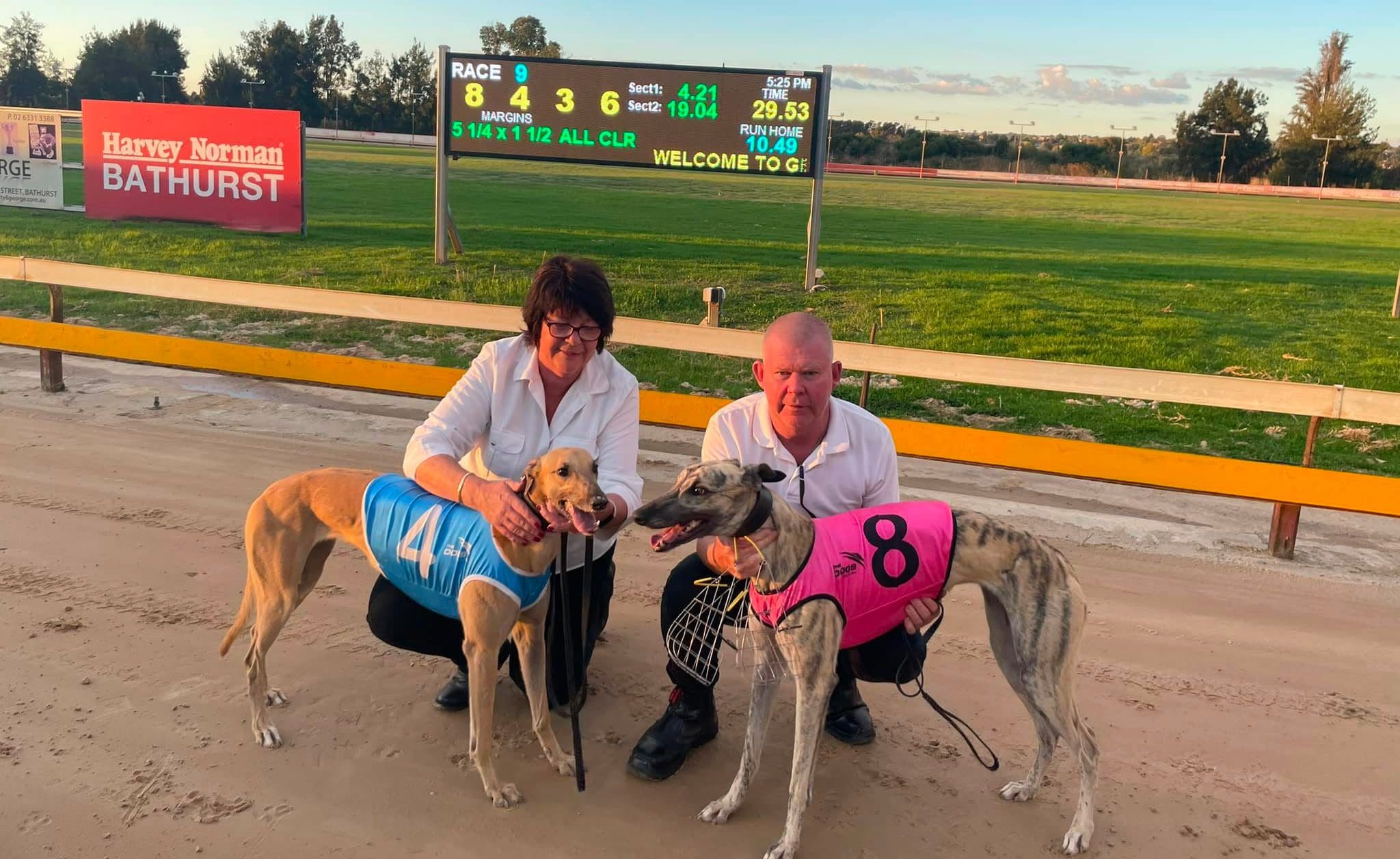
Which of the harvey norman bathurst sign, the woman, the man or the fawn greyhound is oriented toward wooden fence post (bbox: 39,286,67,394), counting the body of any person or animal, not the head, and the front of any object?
the harvey norman bathurst sign

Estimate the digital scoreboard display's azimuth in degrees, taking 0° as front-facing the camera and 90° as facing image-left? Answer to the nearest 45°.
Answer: approximately 0°

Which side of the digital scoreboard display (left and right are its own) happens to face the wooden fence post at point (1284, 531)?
front

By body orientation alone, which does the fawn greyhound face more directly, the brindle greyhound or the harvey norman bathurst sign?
the brindle greyhound

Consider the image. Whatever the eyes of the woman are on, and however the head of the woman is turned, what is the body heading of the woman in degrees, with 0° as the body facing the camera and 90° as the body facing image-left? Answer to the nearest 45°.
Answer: approximately 0°

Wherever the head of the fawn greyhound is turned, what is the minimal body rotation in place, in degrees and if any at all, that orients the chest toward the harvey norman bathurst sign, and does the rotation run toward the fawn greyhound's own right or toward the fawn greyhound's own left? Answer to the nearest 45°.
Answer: approximately 135° to the fawn greyhound's own left

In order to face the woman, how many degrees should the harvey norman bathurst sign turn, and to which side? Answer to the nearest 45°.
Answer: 0° — it already faces them

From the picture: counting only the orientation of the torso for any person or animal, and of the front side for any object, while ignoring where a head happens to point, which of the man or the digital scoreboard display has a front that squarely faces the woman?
the digital scoreboard display

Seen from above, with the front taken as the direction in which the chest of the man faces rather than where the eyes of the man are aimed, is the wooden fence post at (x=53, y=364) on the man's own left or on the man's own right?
on the man's own right
